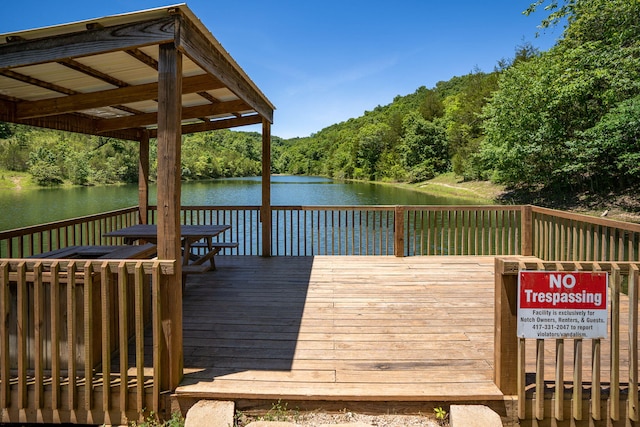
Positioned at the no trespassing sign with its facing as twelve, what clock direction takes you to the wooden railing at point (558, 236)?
The wooden railing is roughly at 6 o'clock from the no trespassing sign.

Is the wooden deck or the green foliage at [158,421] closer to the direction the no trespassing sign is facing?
the green foliage

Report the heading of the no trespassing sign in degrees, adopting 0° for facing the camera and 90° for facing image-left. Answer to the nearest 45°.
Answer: approximately 0°

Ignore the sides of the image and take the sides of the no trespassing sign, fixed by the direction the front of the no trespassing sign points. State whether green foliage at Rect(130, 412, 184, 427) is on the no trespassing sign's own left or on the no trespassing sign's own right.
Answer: on the no trespassing sign's own right

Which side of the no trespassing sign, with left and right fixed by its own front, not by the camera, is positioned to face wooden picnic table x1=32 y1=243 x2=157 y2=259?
right

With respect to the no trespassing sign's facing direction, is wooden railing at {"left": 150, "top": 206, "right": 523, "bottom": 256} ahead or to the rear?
to the rear

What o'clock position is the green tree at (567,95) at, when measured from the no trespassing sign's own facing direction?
The green tree is roughly at 6 o'clock from the no trespassing sign.

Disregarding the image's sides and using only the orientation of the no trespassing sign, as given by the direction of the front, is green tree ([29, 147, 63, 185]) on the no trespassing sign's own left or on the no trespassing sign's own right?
on the no trespassing sign's own right
